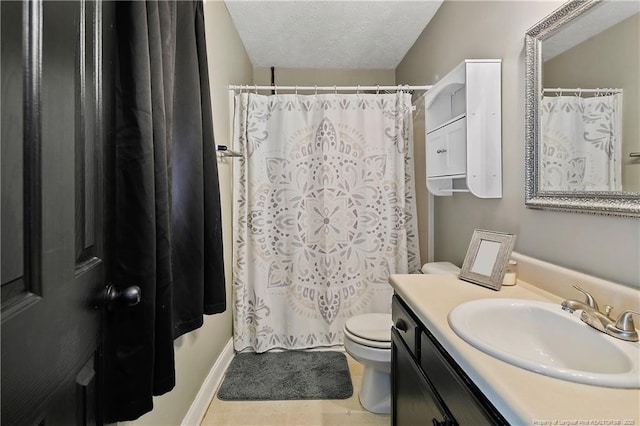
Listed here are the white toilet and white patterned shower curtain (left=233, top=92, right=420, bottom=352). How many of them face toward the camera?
1

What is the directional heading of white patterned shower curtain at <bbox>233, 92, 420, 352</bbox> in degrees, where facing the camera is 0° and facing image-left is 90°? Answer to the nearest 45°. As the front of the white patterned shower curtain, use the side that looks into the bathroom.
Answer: approximately 0°

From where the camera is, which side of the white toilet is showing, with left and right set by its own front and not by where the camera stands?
left

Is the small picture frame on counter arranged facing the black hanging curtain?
yes

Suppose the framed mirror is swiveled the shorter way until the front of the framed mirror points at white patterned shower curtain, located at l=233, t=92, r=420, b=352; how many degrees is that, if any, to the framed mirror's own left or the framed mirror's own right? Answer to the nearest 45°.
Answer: approximately 45° to the framed mirror's own right

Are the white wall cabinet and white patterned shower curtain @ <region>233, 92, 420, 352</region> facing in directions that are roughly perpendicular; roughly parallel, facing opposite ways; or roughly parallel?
roughly perpendicular

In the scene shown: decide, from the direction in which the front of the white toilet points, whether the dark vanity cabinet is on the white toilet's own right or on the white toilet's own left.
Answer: on the white toilet's own left
